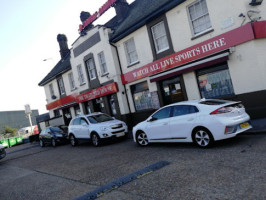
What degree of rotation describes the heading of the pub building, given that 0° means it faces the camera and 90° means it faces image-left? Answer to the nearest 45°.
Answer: approximately 45°

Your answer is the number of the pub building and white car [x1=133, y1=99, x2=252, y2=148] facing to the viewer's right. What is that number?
0

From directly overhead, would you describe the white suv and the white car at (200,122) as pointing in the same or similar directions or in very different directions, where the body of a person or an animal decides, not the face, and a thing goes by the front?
very different directions

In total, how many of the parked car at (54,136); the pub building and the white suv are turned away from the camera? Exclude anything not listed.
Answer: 0

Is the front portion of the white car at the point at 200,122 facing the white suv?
yes

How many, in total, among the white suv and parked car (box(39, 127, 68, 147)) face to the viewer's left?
0

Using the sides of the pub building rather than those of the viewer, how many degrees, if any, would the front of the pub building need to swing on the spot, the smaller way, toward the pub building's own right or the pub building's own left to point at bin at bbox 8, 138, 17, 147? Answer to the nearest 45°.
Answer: approximately 90° to the pub building's own right

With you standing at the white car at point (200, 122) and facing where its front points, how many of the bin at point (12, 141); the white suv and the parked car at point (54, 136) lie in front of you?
3

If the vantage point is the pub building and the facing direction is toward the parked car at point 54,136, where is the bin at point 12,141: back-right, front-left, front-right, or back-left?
front-right

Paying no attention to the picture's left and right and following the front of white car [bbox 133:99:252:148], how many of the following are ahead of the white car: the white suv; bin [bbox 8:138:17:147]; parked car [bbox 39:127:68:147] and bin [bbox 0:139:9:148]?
4
